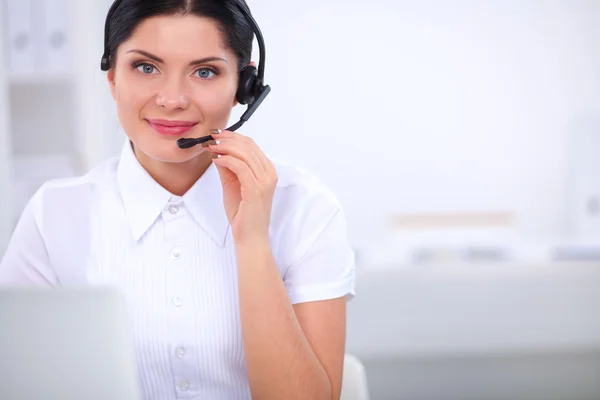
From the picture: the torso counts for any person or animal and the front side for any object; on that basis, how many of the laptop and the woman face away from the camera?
1

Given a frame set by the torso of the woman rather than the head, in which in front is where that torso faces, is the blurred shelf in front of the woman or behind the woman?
behind

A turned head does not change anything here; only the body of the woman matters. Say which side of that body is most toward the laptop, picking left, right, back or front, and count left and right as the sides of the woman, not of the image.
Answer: front

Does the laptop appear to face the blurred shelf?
yes

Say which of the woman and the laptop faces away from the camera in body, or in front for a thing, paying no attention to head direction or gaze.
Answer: the laptop

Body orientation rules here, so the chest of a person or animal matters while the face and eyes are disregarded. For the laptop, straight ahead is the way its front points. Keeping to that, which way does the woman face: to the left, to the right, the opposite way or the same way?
the opposite way

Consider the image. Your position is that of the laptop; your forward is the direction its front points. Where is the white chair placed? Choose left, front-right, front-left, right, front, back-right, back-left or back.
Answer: front-right

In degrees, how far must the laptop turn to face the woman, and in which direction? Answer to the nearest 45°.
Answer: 0° — it already faces them

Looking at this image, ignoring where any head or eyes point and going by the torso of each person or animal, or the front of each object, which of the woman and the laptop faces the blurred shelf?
the laptop

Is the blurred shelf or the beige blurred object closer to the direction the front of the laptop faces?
the blurred shelf

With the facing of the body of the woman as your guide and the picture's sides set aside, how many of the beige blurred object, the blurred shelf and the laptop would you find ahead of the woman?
1

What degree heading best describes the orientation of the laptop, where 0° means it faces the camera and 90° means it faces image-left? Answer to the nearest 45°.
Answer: approximately 180°

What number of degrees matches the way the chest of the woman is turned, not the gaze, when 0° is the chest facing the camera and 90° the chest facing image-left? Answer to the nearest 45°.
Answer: approximately 0°
